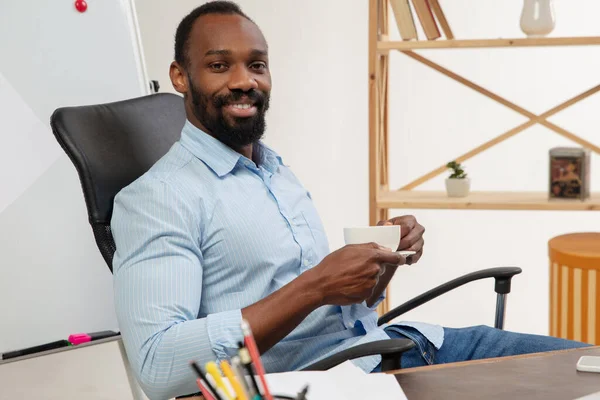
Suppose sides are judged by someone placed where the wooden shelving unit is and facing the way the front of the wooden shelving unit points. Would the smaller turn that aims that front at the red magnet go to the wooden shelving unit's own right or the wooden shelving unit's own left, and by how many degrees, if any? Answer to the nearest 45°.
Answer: approximately 45° to the wooden shelving unit's own right

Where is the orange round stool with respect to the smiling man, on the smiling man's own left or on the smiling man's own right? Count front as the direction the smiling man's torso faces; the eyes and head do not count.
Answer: on the smiling man's own left

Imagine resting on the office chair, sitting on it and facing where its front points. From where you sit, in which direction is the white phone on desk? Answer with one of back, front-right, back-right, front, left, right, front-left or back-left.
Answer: front

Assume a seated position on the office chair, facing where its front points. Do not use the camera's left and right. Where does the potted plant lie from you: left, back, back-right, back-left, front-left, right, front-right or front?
left

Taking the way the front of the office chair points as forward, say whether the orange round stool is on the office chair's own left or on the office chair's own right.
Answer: on the office chair's own left

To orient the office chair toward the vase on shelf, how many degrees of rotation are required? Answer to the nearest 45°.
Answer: approximately 90° to its left

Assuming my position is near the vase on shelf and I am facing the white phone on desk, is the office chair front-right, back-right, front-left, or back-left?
front-right

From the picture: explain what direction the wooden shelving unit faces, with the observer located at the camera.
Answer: facing the viewer

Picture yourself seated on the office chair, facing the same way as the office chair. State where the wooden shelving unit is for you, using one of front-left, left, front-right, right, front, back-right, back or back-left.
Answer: left

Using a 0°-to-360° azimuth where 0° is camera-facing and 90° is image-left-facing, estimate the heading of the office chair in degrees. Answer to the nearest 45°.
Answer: approximately 315°

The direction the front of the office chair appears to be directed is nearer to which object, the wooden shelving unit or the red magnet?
the wooden shelving unit

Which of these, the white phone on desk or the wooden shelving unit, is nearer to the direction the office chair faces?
the white phone on desk

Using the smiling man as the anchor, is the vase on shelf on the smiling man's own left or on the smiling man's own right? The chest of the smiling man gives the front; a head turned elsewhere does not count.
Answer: on the smiling man's own left

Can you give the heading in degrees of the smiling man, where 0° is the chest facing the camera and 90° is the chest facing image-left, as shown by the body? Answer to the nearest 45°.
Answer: approximately 315°
